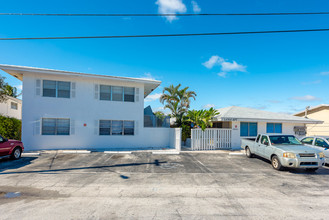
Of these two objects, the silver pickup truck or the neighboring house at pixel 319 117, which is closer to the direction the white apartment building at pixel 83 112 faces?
the silver pickup truck

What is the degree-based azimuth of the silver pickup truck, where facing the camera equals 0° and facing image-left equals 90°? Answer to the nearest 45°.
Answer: approximately 315°

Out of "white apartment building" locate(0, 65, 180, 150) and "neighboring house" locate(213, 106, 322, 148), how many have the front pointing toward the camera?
2

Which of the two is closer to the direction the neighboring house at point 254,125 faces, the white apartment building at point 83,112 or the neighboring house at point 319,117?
the white apartment building

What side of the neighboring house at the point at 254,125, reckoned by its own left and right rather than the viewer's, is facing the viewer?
front

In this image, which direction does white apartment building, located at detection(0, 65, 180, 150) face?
toward the camera

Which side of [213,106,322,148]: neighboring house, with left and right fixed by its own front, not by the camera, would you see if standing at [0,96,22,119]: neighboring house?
right

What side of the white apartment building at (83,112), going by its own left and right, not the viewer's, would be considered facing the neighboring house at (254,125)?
left
